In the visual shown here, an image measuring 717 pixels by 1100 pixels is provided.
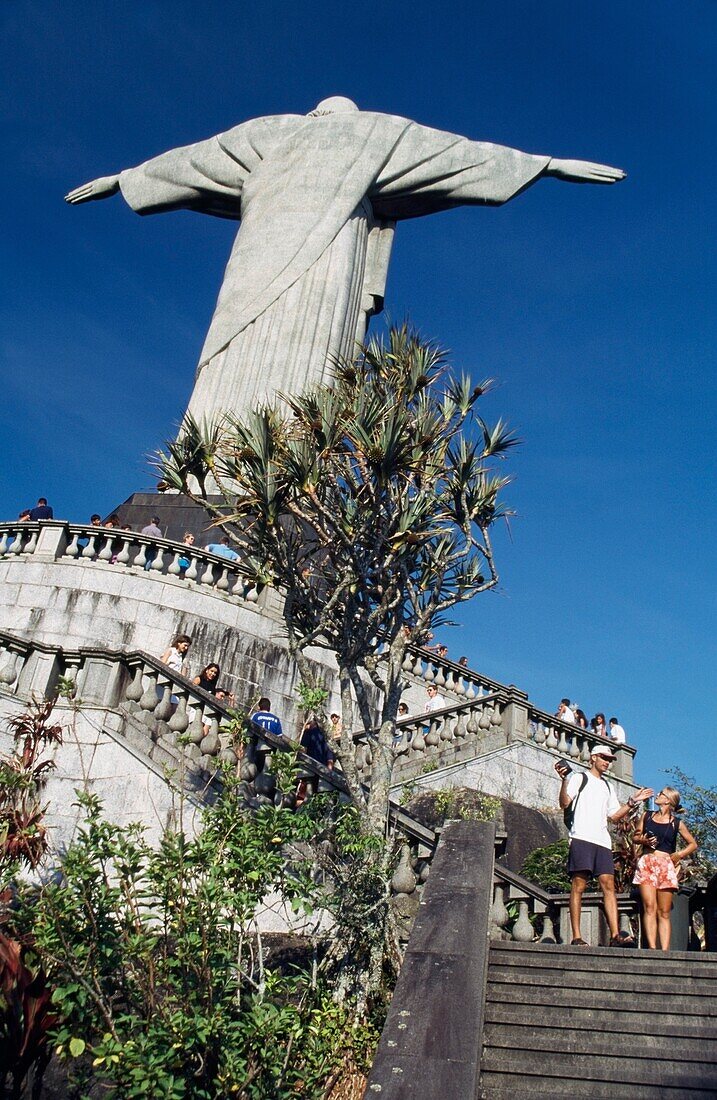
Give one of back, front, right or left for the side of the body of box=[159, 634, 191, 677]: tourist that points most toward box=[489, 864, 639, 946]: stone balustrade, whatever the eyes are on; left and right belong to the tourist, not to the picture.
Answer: front

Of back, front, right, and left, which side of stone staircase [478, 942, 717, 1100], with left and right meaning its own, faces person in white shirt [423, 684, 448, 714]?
back

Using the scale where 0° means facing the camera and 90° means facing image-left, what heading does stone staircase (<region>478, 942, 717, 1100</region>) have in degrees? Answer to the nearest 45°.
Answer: approximately 0°

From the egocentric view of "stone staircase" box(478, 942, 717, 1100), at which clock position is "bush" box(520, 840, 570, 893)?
The bush is roughly at 6 o'clock from the stone staircase.

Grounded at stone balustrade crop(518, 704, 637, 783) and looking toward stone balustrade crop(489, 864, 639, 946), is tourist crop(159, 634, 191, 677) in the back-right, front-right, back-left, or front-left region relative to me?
front-right

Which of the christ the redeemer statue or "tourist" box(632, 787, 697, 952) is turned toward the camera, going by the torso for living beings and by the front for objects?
the tourist

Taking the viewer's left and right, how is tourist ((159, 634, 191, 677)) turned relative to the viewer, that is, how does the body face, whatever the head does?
facing the viewer and to the right of the viewer

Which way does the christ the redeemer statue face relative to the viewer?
away from the camera

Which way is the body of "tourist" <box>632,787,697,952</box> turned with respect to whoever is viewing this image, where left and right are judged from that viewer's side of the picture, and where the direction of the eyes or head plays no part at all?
facing the viewer

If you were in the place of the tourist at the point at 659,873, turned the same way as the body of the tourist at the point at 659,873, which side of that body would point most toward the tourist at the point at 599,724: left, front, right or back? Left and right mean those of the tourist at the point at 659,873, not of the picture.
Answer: back

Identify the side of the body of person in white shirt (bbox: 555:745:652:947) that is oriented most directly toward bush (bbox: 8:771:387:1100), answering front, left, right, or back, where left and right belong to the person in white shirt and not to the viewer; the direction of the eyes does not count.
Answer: right

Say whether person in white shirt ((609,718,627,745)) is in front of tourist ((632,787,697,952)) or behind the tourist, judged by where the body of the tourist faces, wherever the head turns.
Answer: behind

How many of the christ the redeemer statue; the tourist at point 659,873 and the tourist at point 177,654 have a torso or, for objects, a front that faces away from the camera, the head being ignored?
1
